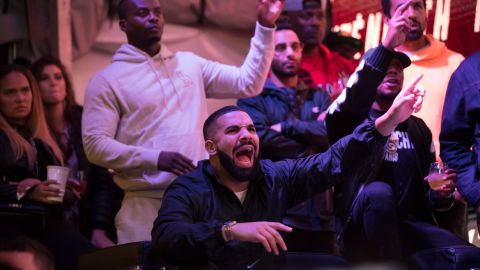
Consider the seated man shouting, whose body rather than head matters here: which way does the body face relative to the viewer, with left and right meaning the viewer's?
facing the viewer and to the right of the viewer

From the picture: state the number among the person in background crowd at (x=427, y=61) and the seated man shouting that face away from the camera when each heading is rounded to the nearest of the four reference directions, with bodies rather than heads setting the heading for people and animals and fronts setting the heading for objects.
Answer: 0

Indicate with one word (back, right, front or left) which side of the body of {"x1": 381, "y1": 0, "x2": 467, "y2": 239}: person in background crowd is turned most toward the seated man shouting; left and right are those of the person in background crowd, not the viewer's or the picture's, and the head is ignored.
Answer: front

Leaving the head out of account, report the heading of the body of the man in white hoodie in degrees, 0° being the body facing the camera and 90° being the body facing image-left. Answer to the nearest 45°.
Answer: approximately 315°

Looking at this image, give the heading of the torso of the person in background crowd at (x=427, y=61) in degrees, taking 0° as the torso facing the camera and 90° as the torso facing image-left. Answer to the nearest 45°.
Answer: approximately 45°

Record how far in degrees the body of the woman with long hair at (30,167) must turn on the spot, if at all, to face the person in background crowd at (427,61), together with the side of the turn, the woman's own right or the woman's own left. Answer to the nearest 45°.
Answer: approximately 45° to the woman's own left
